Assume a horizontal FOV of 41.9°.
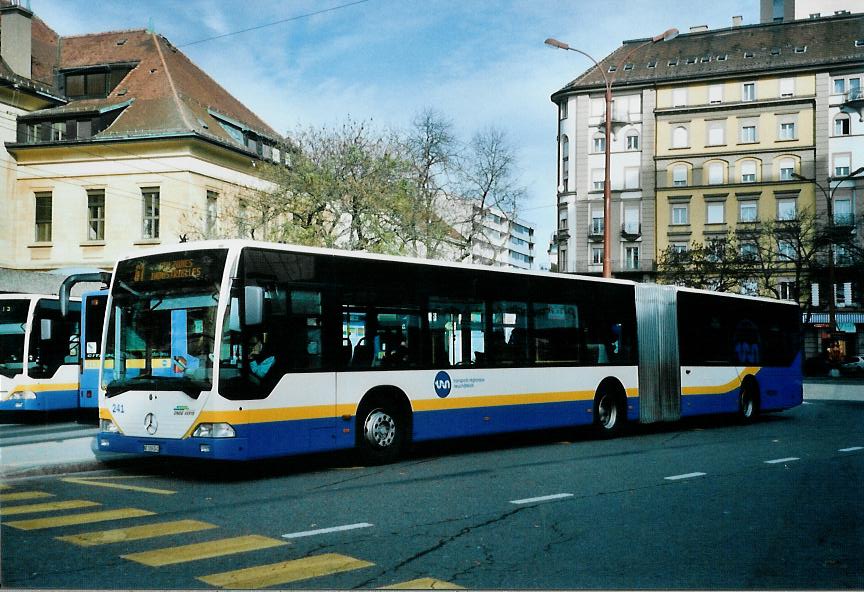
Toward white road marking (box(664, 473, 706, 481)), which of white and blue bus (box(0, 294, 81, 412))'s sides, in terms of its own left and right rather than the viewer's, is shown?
left

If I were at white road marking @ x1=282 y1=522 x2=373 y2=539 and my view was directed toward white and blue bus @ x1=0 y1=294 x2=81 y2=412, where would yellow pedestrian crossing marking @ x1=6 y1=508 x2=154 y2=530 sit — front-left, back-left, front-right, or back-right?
front-left

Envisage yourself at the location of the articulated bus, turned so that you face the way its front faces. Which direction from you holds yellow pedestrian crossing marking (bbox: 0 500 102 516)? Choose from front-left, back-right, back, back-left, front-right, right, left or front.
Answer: front

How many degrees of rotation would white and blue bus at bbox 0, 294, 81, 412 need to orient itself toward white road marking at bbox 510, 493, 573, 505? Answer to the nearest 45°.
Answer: approximately 45° to its left

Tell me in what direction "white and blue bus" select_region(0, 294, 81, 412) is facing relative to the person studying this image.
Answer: facing the viewer and to the left of the viewer

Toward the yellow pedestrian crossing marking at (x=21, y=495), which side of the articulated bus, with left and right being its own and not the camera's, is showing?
front

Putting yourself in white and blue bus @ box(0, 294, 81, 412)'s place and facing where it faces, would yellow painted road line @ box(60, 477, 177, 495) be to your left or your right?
on your left

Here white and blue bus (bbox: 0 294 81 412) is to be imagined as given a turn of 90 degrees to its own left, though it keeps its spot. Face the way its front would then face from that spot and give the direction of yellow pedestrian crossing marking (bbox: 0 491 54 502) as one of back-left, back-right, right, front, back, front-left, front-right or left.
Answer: front-right

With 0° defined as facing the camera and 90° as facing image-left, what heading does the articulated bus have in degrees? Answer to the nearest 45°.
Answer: approximately 45°

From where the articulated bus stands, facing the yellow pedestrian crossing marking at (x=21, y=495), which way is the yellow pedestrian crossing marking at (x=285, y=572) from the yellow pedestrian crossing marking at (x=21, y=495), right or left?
left

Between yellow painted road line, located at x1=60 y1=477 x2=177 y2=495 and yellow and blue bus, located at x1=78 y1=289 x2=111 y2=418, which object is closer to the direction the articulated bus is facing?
the yellow painted road line

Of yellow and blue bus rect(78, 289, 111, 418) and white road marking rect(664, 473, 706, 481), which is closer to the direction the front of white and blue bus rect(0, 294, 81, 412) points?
the white road marking

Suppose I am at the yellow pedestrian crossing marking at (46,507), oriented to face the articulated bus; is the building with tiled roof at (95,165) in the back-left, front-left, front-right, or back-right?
front-left

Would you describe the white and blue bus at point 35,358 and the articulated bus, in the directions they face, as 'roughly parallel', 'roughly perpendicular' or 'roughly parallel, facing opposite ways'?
roughly parallel

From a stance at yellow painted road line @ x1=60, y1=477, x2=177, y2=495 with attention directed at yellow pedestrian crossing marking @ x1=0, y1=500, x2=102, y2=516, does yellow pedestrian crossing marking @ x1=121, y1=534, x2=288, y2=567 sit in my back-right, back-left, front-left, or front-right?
front-left

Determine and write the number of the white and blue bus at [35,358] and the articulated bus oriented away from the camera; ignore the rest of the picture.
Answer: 0

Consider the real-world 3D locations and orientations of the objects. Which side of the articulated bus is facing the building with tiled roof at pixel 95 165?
right

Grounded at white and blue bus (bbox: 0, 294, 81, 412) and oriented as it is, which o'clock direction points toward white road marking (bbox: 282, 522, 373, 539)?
The white road marking is roughly at 10 o'clock from the white and blue bus.
